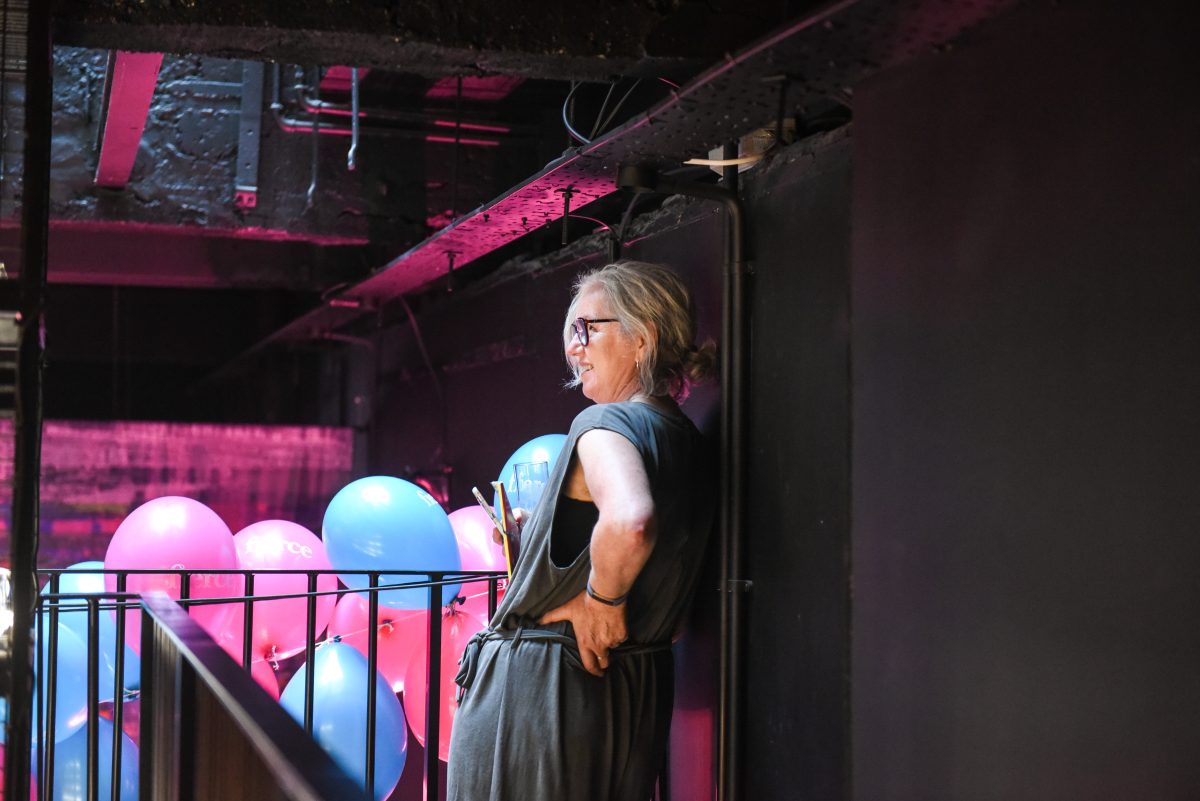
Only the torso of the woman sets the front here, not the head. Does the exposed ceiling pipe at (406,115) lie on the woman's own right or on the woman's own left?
on the woman's own right

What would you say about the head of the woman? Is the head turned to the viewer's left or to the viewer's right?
to the viewer's left

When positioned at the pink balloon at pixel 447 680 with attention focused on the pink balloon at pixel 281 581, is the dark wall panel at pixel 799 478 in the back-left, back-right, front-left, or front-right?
back-left

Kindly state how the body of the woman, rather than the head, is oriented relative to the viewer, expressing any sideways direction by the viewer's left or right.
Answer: facing to the left of the viewer

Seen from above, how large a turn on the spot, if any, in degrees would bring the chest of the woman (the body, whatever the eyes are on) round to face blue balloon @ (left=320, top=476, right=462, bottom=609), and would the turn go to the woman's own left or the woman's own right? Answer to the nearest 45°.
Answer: approximately 45° to the woman's own right

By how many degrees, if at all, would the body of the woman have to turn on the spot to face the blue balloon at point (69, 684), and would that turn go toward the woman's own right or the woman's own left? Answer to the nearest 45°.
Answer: approximately 45° to the woman's own right

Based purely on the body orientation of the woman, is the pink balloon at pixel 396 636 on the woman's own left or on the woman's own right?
on the woman's own right
